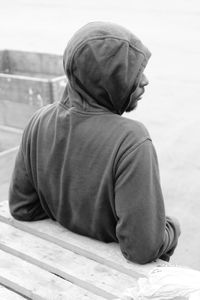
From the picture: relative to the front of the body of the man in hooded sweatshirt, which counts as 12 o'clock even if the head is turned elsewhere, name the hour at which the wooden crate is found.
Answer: The wooden crate is roughly at 10 o'clock from the man in hooded sweatshirt.

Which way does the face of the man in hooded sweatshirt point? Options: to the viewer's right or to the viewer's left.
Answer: to the viewer's right

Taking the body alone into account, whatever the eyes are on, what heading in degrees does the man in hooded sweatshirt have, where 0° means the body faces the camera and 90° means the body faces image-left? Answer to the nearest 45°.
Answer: approximately 225°
